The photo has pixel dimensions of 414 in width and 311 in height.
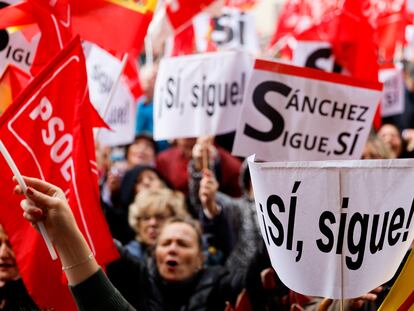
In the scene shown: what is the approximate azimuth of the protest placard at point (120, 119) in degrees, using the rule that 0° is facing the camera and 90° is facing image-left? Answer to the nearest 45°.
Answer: approximately 0°

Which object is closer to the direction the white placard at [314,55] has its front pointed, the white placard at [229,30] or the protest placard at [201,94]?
the protest placard

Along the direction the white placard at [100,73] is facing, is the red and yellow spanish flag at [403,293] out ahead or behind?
ahead

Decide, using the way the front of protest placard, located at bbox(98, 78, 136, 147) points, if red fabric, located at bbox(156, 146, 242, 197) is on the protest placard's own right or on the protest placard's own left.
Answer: on the protest placard's own left

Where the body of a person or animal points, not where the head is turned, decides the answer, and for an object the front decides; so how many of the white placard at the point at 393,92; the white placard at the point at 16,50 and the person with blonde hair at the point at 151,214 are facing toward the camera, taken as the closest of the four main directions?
3

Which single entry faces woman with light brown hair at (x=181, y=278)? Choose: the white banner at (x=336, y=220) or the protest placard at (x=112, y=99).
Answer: the protest placard
